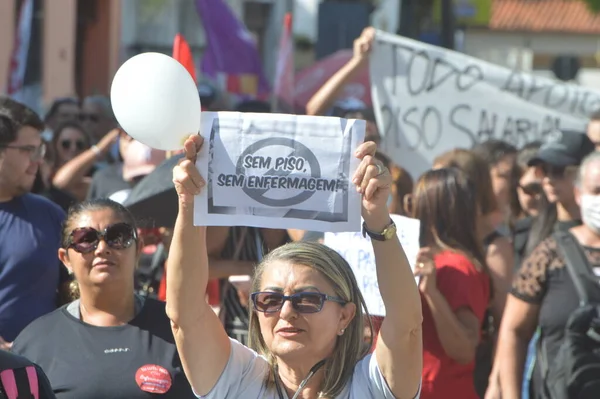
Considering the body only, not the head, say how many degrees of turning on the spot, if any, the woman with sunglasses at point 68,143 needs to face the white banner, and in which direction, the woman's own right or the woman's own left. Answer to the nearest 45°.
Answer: approximately 90° to the woman's own left

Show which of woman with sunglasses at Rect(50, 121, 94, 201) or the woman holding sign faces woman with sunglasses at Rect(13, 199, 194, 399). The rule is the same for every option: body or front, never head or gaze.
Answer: woman with sunglasses at Rect(50, 121, 94, 201)

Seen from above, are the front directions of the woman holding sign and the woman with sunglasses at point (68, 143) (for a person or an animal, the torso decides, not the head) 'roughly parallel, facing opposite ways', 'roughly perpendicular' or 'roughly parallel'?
roughly parallel

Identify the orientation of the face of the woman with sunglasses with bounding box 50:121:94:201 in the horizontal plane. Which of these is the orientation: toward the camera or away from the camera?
toward the camera

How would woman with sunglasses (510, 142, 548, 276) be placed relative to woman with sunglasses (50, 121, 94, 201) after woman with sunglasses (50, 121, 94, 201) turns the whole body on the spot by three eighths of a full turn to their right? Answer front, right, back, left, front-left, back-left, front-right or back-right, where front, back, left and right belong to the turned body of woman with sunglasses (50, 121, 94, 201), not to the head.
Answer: back

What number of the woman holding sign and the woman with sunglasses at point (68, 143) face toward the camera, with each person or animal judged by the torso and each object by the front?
2

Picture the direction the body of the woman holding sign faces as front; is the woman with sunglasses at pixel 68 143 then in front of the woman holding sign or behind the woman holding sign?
behind

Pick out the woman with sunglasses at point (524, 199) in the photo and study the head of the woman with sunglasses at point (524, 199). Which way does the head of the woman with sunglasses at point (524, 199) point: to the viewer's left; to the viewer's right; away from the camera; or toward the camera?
toward the camera

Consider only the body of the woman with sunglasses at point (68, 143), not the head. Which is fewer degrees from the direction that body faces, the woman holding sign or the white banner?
the woman holding sign

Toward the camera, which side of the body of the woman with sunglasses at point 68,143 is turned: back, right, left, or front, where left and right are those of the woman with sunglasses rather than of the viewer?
front

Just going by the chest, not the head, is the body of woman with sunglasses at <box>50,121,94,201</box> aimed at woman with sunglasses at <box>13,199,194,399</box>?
yes

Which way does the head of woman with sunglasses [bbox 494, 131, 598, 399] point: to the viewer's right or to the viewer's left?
to the viewer's left

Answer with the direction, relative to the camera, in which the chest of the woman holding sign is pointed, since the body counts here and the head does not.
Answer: toward the camera
